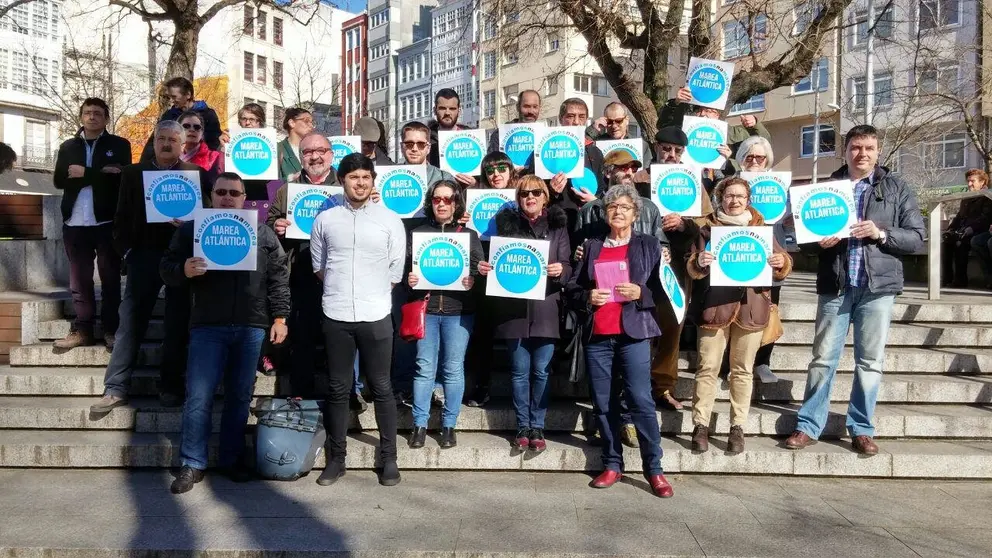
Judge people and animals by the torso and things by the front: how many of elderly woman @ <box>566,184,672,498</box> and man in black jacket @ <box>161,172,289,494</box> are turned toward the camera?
2

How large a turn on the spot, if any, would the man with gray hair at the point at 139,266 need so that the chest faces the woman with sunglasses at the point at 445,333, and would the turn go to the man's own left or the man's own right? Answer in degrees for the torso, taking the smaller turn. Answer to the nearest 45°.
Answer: approximately 45° to the man's own left

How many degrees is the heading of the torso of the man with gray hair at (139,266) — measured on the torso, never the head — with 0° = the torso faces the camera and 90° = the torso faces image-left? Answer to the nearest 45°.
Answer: approximately 0°

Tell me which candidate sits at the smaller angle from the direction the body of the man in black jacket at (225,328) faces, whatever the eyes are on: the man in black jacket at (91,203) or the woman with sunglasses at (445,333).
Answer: the woman with sunglasses
